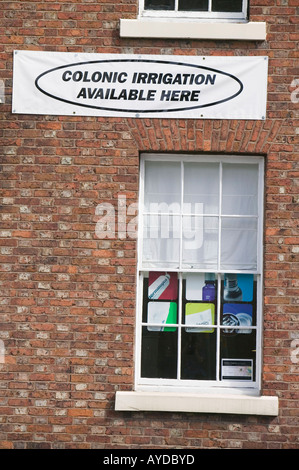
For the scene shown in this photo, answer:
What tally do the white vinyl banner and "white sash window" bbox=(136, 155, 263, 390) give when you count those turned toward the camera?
2

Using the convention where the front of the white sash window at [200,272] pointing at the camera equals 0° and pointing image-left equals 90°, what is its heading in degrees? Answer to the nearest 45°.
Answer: approximately 0°
